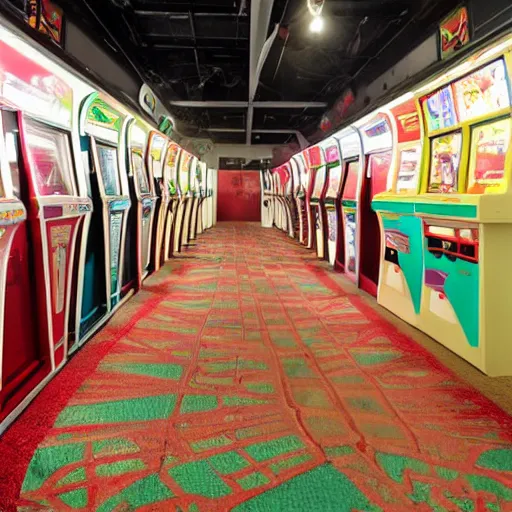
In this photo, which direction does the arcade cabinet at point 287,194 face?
to the viewer's left

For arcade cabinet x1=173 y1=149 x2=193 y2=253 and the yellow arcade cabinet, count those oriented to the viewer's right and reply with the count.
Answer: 1

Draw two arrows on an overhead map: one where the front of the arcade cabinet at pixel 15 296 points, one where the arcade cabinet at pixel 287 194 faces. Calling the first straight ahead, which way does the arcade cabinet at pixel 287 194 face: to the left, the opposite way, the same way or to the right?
the opposite way

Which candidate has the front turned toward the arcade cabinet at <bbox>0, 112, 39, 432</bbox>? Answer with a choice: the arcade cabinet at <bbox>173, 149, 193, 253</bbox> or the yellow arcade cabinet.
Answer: the yellow arcade cabinet

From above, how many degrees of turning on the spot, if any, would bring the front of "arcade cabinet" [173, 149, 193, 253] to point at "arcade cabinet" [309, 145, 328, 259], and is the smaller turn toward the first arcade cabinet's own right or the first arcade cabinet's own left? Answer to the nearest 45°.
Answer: approximately 45° to the first arcade cabinet's own right

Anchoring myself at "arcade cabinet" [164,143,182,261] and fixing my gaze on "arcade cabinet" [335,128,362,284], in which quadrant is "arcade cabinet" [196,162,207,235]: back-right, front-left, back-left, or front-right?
back-left

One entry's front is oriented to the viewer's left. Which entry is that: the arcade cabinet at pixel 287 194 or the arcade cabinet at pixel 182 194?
the arcade cabinet at pixel 287 194

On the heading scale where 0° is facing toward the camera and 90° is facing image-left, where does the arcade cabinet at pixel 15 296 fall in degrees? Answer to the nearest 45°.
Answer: approximately 315°

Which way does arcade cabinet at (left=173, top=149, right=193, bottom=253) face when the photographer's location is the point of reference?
facing to the right of the viewer
